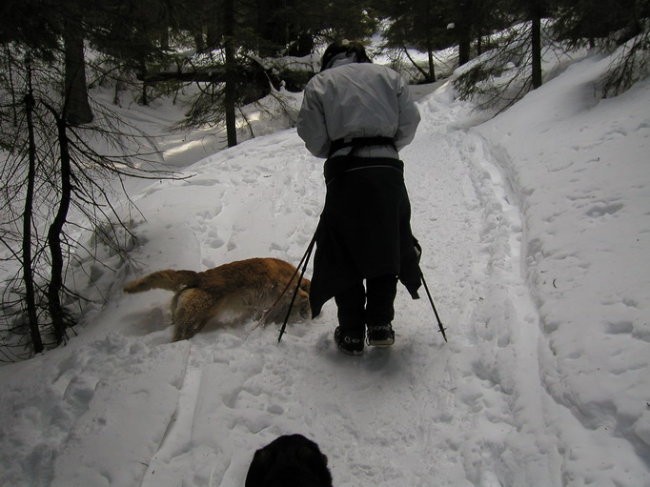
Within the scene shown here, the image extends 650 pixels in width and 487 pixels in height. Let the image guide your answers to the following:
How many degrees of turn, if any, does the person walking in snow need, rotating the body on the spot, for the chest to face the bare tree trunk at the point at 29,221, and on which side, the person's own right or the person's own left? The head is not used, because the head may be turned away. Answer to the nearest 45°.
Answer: approximately 90° to the person's own left

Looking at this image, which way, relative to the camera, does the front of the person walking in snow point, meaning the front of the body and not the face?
away from the camera

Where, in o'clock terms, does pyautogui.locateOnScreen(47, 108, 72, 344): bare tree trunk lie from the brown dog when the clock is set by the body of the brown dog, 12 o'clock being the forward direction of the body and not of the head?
The bare tree trunk is roughly at 7 o'clock from the brown dog.

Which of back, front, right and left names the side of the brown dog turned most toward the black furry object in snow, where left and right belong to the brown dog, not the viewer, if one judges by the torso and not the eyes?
right

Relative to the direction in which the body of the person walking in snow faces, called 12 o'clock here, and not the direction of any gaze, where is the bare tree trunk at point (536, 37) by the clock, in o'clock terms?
The bare tree trunk is roughly at 1 o'clock from the person walking in snow.

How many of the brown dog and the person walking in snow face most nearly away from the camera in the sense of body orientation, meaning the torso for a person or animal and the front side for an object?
1

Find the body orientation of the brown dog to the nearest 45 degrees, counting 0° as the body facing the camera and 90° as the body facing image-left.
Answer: approximately 270°

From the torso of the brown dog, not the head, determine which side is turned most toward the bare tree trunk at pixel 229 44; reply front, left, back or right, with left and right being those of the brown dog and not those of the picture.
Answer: left

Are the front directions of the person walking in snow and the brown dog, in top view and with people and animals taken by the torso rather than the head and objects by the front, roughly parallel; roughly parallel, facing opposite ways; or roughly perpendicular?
roughly perpendicular

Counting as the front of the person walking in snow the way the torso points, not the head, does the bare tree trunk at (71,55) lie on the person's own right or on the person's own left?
on the person's own left
